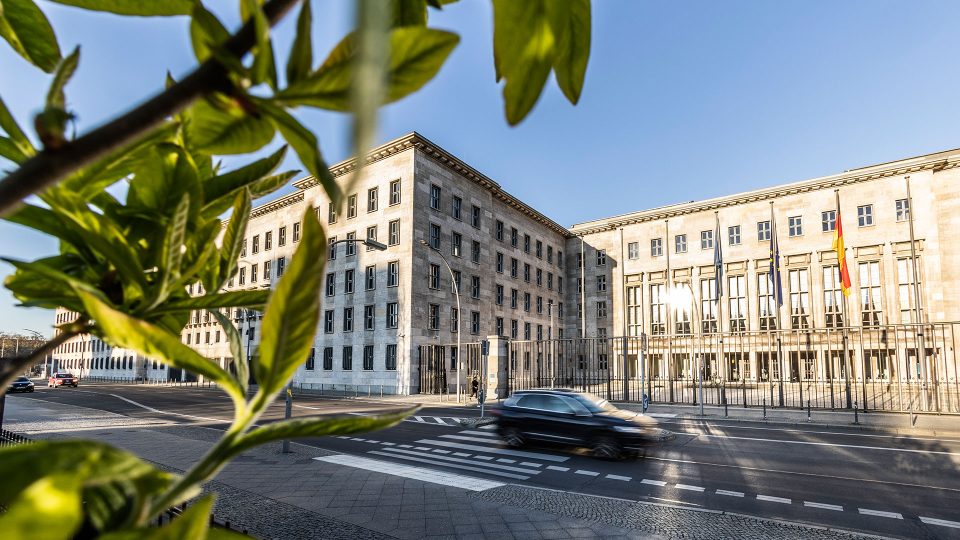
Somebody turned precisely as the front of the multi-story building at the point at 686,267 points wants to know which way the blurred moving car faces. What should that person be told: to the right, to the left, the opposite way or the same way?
to the left

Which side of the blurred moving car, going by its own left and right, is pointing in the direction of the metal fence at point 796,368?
left

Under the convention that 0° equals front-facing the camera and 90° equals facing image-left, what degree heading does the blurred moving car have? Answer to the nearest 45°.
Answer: approximately 315°

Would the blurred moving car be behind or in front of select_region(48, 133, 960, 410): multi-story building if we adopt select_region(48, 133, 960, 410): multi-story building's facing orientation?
in front

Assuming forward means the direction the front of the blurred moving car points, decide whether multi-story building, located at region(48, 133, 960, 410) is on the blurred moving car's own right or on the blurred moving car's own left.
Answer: on the blurred moving car's own left

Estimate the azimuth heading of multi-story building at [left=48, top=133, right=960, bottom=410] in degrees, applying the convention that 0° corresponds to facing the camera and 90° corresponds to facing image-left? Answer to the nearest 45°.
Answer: approximately 45°
